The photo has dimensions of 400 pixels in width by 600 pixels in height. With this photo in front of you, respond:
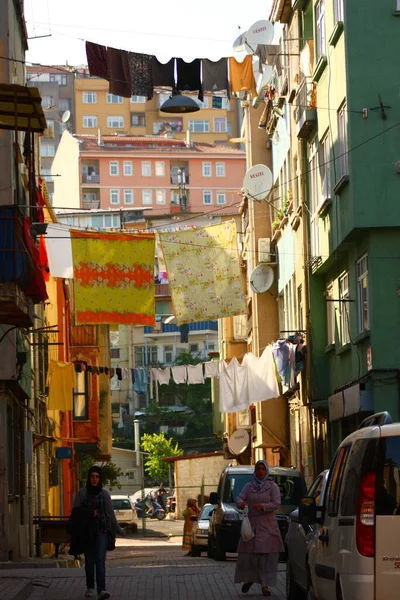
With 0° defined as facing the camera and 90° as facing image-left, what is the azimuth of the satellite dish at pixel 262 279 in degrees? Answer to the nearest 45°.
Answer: approximately 45°

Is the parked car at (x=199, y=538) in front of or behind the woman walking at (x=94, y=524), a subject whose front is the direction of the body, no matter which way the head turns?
behind

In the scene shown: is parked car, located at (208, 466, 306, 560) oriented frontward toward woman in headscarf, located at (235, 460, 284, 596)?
yes

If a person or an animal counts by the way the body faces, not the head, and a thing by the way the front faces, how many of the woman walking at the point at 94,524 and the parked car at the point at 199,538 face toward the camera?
2

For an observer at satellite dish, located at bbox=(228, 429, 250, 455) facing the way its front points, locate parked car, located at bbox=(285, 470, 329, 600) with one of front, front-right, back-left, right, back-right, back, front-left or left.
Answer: front-left

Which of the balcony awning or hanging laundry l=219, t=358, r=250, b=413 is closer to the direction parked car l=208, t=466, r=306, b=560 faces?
the balcony awning

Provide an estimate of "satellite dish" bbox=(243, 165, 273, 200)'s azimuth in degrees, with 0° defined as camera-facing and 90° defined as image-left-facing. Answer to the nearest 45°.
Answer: approximately 45°

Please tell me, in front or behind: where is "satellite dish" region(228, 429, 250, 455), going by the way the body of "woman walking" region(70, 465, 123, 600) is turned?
behind
